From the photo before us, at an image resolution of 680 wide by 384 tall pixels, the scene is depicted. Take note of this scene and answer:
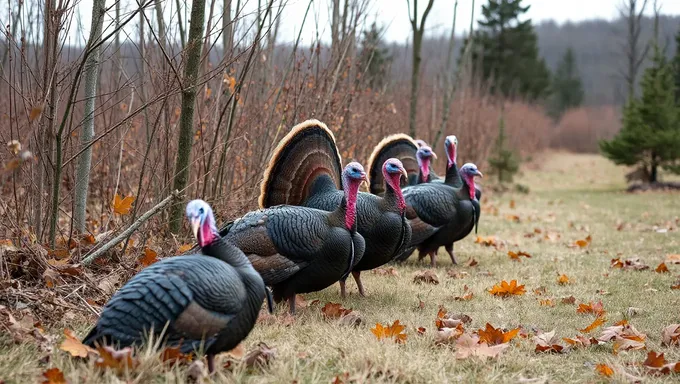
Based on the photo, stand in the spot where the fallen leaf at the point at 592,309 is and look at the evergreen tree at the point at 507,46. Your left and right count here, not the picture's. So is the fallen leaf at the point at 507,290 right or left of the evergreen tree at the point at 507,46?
left

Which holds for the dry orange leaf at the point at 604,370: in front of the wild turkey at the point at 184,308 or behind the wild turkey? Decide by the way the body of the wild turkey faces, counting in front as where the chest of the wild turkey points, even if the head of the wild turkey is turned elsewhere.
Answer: in front

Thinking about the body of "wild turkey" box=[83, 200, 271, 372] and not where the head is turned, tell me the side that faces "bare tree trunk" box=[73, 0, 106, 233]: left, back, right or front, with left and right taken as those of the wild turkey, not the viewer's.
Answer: left

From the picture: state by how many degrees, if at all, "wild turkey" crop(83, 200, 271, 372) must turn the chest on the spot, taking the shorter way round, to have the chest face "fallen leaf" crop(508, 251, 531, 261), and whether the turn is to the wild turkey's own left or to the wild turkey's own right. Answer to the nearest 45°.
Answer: approximately 45° to the wild turkey's own left

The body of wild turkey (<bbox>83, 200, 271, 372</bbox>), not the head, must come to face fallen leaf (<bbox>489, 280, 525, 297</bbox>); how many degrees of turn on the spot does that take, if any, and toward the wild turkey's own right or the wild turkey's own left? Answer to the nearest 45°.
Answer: approximately 45° to the wild turkey's own left

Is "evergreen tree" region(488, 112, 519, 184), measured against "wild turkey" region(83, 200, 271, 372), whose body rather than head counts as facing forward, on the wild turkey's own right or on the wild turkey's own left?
on the wild turkey's own left

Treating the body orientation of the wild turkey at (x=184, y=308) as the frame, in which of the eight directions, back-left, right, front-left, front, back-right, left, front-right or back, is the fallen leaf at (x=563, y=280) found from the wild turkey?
front-left

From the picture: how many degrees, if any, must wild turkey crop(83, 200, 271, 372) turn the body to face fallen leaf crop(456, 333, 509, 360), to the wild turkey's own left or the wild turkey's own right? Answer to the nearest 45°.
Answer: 0° — it already faces it

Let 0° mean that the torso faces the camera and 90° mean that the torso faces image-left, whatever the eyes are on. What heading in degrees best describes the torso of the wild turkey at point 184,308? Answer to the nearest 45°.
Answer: approximately 270°
